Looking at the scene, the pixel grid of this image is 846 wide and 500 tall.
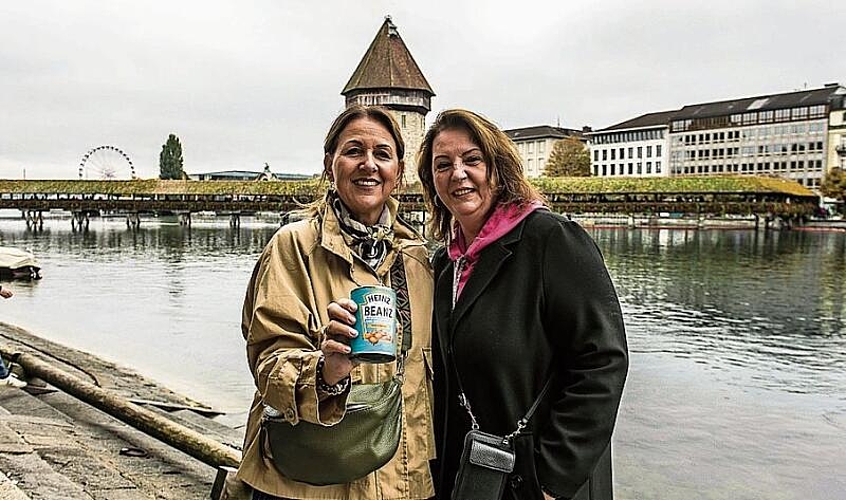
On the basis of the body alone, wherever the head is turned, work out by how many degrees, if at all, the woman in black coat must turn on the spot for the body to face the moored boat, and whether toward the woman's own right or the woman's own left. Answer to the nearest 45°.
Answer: approximately 90° to the woman's own right

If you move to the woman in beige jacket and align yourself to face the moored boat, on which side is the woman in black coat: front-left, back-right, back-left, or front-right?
back-right

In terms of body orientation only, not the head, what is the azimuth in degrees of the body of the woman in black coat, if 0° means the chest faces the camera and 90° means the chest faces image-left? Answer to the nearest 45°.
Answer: approximately 45°

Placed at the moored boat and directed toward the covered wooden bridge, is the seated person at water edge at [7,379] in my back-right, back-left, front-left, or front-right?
back-right

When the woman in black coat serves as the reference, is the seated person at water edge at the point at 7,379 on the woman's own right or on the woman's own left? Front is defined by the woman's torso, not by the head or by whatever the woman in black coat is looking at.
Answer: on the woman's own right

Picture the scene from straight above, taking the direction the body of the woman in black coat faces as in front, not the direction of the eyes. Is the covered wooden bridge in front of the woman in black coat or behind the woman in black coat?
behind
